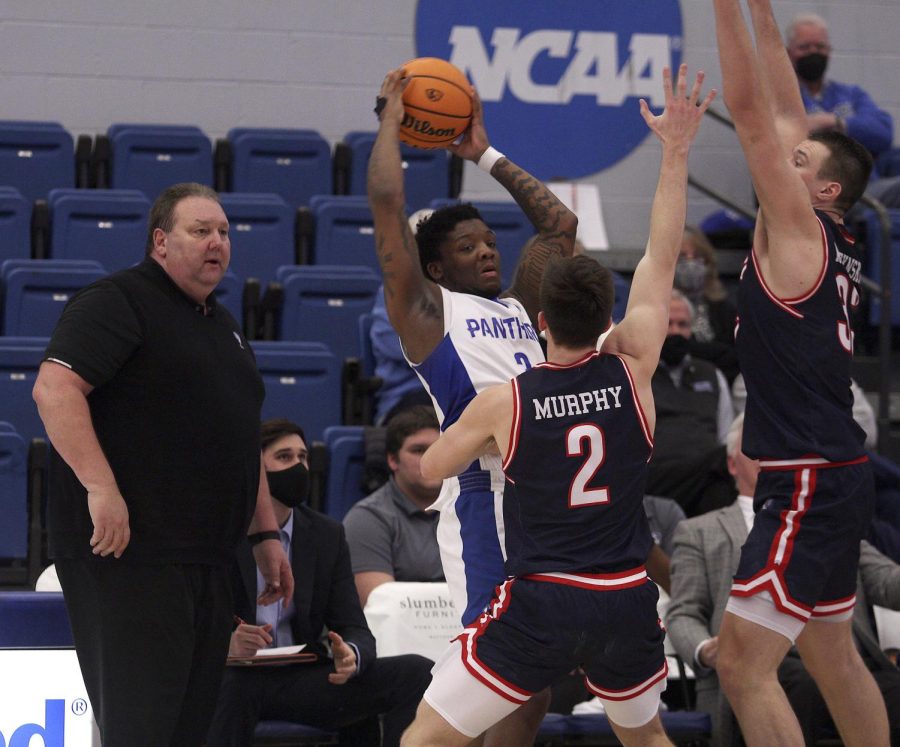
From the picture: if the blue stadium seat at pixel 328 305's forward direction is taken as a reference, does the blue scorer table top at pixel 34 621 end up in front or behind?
in front

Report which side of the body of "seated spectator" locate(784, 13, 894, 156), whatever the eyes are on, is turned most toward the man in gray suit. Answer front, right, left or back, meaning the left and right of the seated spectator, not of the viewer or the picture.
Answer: front

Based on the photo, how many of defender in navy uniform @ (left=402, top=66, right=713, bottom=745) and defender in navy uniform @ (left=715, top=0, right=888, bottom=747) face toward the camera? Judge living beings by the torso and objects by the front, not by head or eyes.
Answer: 0

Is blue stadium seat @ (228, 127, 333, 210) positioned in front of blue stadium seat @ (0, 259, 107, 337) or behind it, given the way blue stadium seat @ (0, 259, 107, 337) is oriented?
behind

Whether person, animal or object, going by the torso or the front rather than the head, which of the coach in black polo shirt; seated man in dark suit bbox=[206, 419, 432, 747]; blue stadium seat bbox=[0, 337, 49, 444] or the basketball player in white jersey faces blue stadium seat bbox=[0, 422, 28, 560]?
blue stadium seat bbox=[0, 337, 49, 444]

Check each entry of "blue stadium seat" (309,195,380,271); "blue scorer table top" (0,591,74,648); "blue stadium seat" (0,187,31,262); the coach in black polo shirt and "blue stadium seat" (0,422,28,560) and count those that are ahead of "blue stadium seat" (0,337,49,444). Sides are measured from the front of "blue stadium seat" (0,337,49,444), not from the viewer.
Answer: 3

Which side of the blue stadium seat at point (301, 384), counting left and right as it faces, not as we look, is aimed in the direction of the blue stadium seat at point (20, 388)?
right

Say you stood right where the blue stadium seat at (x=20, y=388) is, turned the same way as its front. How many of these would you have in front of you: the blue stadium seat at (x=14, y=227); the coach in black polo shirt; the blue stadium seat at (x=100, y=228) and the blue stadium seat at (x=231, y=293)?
1

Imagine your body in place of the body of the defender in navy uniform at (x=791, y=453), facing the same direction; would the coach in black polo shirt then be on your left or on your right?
on your left

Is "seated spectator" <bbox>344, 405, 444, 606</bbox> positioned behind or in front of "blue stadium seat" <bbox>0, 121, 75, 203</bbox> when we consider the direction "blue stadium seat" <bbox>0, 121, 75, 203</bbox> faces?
in front

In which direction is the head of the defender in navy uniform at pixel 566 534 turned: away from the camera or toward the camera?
away from the camera

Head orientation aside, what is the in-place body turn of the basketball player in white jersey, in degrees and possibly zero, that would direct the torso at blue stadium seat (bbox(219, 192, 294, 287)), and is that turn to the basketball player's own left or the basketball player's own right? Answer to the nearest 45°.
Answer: approximately 135° to the basketball player's own left

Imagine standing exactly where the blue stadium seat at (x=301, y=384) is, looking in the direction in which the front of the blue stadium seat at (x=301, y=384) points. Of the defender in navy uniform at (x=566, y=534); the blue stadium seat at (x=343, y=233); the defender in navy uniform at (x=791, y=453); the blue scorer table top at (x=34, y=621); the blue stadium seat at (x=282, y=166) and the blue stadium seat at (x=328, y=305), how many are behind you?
3
